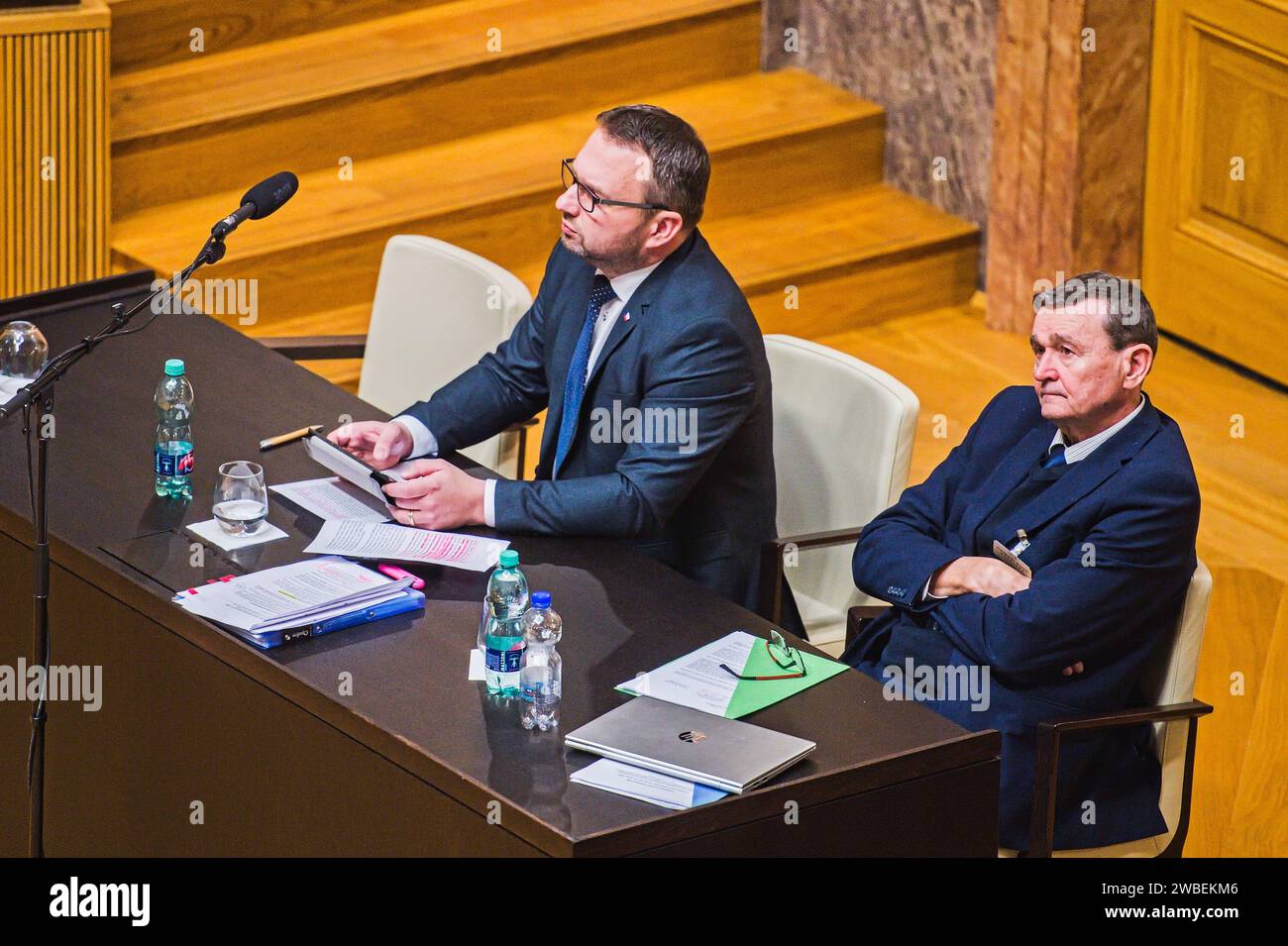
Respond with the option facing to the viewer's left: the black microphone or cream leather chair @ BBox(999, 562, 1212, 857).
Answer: the cream leather chair

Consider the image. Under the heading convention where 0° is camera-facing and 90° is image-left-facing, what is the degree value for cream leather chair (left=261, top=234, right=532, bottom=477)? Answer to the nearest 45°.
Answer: approximately 45°

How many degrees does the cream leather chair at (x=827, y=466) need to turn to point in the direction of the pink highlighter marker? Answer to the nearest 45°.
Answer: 0° — it already faces it

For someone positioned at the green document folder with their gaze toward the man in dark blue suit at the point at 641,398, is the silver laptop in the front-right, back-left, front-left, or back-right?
back-left

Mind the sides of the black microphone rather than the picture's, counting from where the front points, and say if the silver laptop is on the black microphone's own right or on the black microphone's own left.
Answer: on the black microphone's own right

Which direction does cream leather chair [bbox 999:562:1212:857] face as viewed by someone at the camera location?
facing to the left of the viewer

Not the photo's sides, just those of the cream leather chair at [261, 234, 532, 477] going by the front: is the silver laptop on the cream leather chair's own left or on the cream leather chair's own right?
on the cream leather chair's own left

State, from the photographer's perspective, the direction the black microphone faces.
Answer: facing away from the viewer and to the right of the viewer

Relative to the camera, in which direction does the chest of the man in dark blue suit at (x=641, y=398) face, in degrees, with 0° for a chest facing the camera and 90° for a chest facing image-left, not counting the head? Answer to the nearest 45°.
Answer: approximately 45°

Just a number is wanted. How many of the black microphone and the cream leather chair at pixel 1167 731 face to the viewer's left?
1
